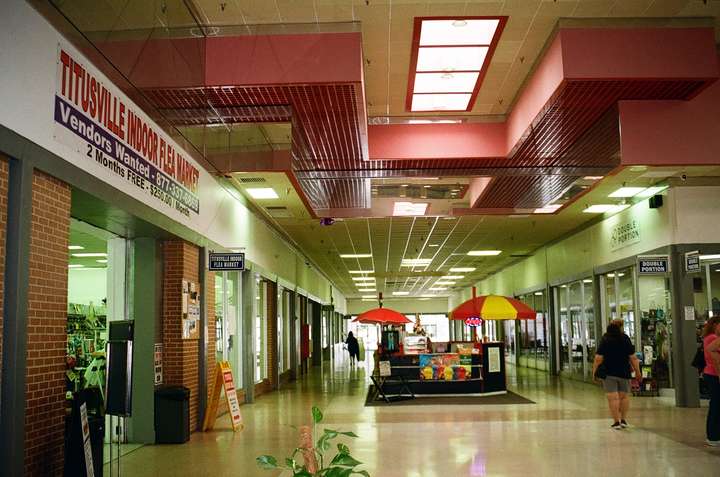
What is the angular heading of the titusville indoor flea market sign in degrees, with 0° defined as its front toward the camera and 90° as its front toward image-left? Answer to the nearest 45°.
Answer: approximately 315°

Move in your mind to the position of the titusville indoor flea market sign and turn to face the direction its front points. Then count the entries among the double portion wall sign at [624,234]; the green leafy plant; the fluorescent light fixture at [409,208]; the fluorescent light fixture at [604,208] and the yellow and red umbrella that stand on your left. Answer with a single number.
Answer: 4

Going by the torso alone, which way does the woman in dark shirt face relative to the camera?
away from the camera

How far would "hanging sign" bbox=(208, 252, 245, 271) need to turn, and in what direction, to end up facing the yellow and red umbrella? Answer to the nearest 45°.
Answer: approximately 135° to its left

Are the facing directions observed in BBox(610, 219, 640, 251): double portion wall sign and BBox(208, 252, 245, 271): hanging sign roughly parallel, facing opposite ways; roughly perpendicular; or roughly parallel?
roughly perpendicular

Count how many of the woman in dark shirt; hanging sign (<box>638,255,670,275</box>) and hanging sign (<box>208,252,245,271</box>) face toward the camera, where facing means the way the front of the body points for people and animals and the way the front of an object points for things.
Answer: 2

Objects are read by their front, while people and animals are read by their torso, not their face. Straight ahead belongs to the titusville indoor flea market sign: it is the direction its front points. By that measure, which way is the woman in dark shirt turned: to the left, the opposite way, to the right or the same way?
to the left

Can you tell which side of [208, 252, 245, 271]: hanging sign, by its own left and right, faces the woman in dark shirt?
left

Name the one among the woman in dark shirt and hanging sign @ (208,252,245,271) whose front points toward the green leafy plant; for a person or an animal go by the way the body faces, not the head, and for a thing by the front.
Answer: the hanging sign

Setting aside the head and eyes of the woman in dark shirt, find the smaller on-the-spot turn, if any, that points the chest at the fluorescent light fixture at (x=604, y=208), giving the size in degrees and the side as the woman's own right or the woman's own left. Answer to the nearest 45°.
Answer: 0° — they already face it

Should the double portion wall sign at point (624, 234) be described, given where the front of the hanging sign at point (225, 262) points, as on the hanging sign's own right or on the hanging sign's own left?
on the hanging sign's own left
